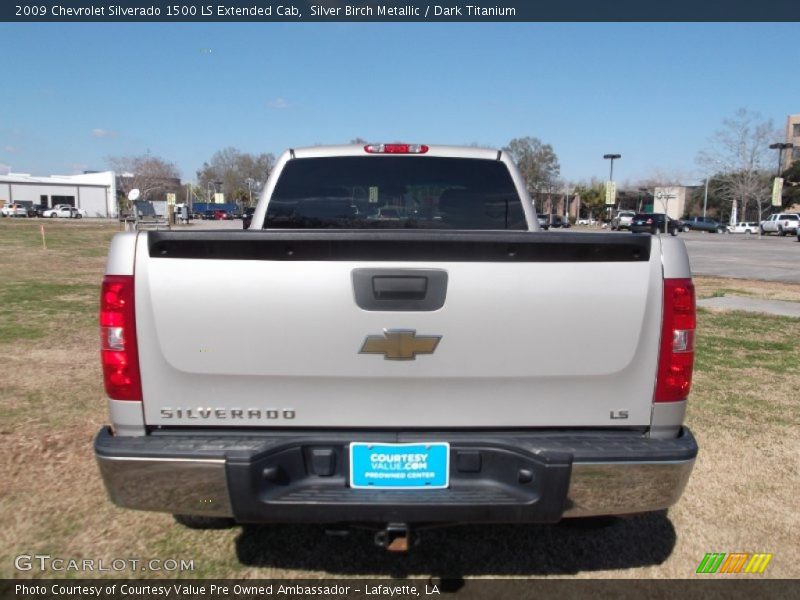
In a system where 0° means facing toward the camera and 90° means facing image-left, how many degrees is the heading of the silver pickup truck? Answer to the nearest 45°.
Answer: approximately 180°
